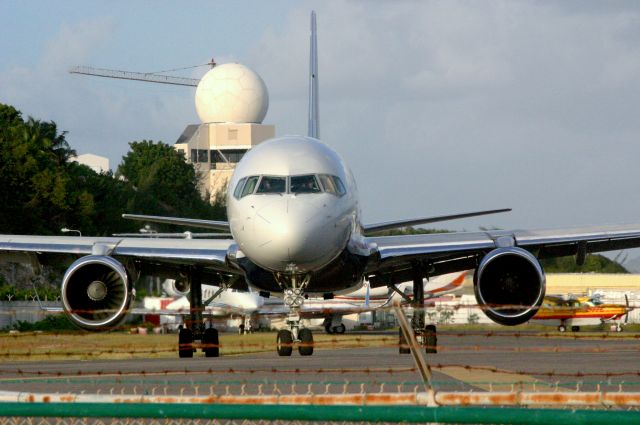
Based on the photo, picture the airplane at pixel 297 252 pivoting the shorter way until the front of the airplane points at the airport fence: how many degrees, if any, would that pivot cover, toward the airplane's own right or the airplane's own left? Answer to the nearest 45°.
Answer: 0° — it already faces it

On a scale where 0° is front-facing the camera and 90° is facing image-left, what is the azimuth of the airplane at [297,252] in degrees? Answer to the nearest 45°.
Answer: approximately 0°
